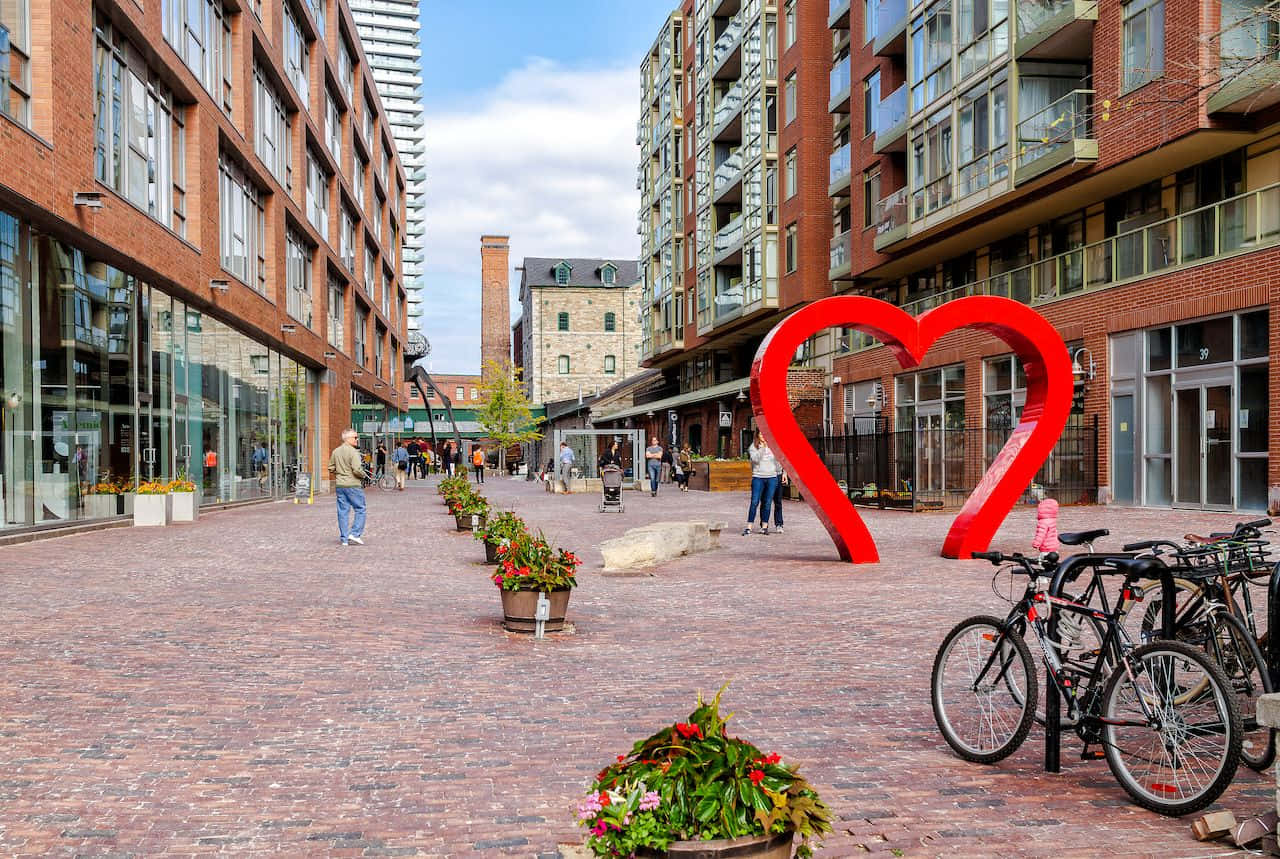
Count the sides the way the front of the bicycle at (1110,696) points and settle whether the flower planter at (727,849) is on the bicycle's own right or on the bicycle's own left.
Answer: on the bicycle's own left

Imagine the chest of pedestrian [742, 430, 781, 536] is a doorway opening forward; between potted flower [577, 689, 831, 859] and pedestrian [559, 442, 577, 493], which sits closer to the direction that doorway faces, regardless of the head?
the potted flower

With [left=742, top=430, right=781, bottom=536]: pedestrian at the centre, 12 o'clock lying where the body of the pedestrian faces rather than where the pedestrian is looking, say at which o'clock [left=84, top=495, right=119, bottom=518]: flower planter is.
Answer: The flower planter is roughly at 3 o'clock from the pedestrian.

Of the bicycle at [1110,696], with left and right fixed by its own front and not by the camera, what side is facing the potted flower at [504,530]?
front

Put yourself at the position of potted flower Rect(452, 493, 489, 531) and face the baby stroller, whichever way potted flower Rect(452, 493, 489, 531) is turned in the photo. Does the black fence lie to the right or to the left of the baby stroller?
right

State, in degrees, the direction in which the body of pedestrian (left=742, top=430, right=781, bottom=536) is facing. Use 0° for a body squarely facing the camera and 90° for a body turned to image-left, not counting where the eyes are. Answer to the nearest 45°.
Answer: approximately 0°

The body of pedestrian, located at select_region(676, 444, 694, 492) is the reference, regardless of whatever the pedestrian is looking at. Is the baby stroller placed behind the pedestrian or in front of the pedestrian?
in front

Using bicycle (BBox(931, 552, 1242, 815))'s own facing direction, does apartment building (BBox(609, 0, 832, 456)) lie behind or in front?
in front

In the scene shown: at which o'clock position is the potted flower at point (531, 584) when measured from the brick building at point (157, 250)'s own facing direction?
The potted flower is roughly at 1 o'clock from the brick building.

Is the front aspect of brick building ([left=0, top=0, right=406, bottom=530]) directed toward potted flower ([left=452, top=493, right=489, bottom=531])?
yes
